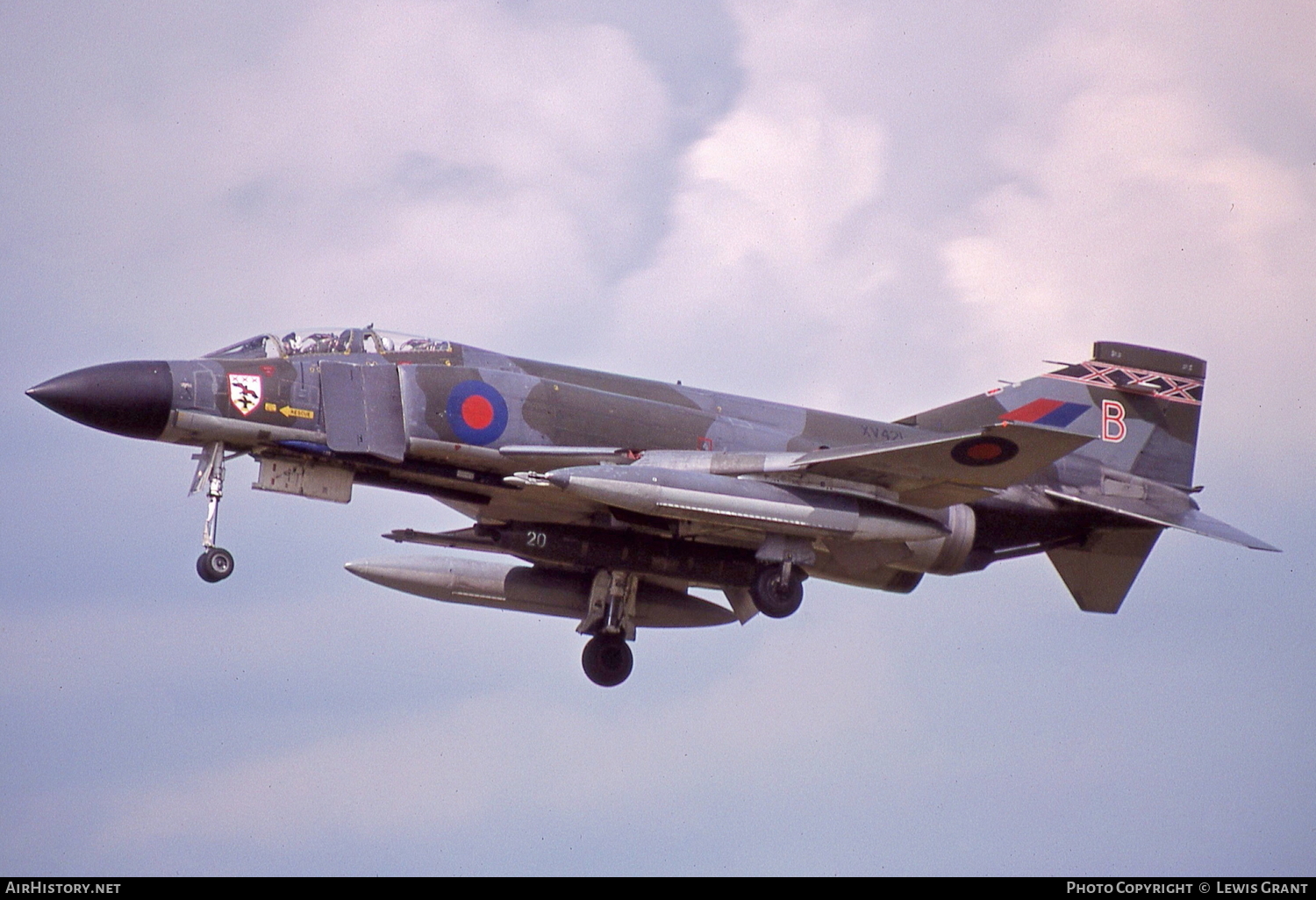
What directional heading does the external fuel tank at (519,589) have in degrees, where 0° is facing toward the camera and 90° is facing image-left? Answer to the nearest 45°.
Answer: approximately 90°
